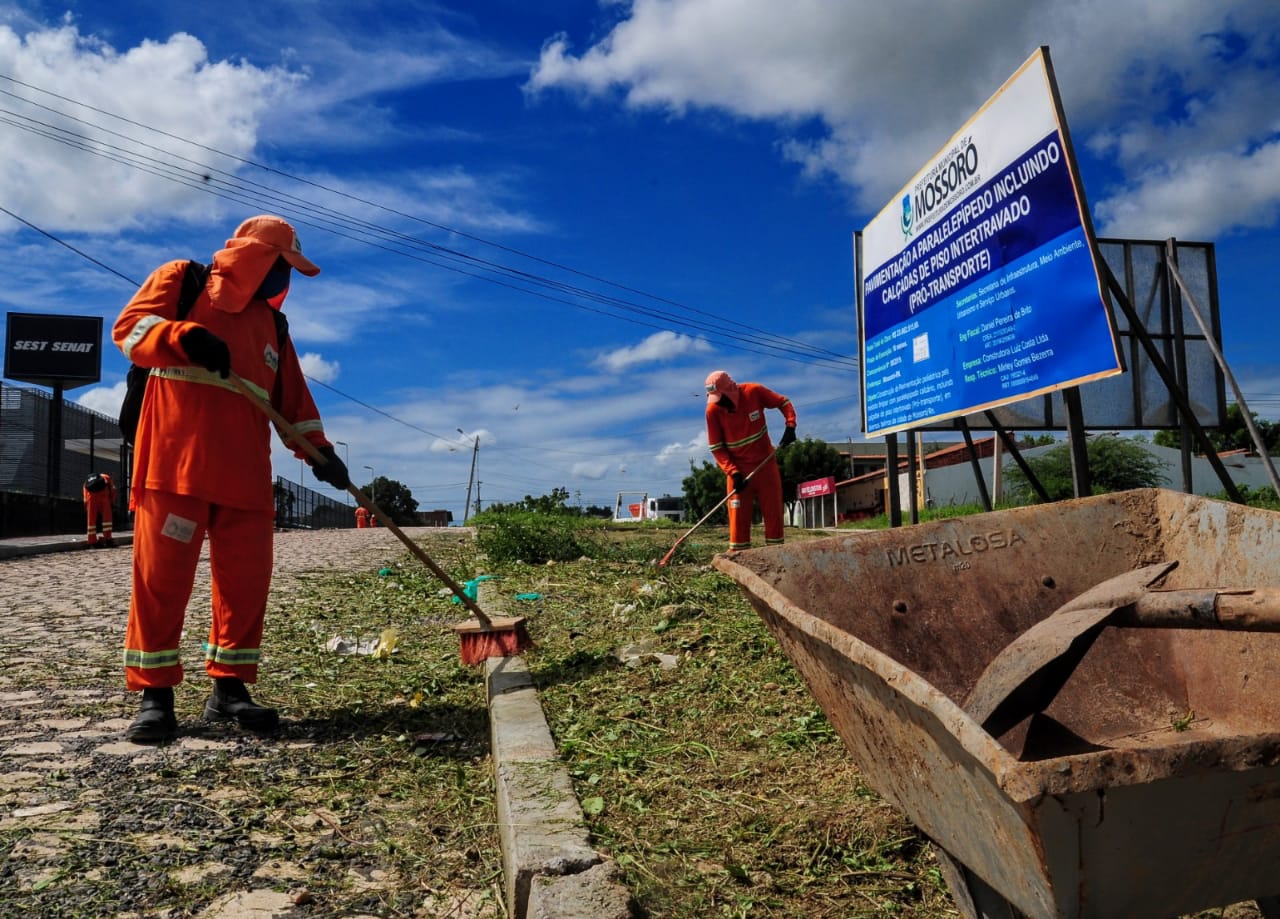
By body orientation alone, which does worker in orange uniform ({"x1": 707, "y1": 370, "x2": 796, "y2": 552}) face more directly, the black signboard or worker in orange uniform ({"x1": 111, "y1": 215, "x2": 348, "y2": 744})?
the worker in orange uniform

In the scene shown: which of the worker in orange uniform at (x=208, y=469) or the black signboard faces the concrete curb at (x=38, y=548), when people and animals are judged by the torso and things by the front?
the black signboard

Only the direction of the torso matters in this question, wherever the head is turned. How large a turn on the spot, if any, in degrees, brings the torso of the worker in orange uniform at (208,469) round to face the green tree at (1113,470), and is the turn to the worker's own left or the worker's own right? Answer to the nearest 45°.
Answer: approximately 90° to the worker's own left

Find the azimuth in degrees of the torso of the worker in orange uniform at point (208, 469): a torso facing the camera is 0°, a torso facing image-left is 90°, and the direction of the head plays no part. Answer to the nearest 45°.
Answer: approximately 315°

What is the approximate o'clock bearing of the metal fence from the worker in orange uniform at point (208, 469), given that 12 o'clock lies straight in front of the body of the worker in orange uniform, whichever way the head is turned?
The metal fence is roughly at 7 o'clock from the worker in orange uniform.

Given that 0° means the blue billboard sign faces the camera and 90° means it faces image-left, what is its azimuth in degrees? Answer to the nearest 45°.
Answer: approximately 45°

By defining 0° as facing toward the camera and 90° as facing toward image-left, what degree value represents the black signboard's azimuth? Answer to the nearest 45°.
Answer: approximately 0°

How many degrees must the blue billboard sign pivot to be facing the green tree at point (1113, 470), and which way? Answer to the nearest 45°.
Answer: approximately 135° to its right

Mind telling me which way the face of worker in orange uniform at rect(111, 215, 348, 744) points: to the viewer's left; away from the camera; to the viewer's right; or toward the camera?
to the viewer's right
